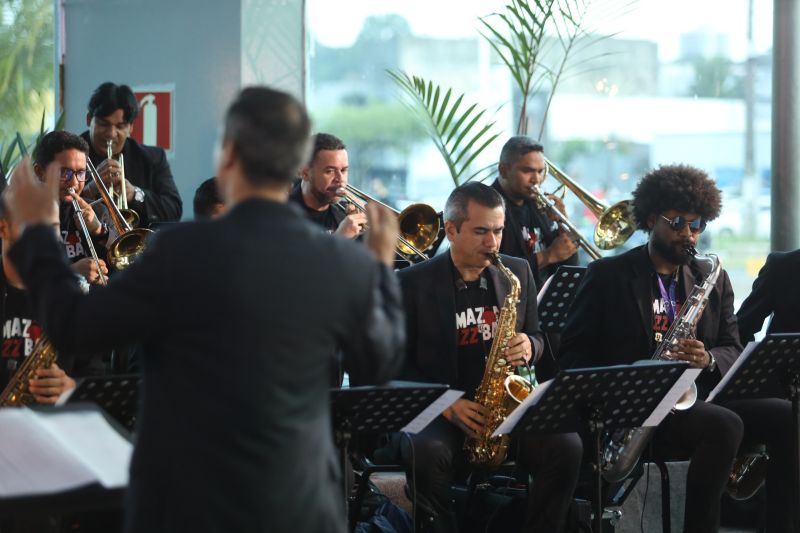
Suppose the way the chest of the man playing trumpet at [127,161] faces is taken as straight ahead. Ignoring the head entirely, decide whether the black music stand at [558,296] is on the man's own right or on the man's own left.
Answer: on the man's own left

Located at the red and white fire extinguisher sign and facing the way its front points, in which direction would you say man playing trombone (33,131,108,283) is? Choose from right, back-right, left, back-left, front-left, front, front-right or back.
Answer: front

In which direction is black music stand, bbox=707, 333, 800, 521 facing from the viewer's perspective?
away from the camera

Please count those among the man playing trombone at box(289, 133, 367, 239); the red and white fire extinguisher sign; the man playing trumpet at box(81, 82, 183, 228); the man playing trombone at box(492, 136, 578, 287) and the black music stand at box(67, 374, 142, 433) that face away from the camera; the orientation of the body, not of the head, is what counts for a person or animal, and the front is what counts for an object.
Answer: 1

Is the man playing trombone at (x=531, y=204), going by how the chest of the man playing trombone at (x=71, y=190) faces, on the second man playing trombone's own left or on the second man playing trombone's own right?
on the second man playing trombone's own left

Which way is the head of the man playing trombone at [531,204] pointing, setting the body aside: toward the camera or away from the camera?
toward the camera

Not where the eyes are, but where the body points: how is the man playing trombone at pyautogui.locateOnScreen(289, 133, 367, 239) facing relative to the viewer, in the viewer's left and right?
facing the viewer and to the right of the viewer

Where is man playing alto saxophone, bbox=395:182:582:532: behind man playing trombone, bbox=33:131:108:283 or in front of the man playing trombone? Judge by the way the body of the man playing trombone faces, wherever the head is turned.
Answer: in front

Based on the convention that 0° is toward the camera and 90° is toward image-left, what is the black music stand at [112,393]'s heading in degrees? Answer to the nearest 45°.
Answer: approximately 180°

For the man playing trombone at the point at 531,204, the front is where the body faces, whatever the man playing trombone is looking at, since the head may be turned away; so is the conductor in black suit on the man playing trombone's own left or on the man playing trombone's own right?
on the man playing trombone's own right

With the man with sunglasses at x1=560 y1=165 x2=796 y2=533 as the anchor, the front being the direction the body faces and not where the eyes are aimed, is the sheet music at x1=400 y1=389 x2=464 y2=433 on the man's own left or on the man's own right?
on the man's own right

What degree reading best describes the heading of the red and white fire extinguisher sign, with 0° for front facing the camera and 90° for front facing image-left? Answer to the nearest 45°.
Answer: approximately 0°

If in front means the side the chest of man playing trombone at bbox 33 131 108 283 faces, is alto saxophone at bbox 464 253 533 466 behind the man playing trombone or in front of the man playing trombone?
in front

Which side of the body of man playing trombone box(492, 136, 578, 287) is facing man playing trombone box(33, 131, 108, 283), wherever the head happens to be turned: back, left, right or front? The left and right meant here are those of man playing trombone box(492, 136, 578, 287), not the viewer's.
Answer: right

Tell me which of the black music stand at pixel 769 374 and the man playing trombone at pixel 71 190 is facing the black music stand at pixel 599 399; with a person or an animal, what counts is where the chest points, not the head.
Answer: the man playing trombone
